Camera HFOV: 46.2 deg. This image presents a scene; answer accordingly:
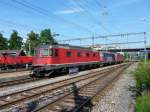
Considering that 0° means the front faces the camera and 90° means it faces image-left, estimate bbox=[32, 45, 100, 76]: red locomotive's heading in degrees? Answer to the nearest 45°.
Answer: approximately 45°

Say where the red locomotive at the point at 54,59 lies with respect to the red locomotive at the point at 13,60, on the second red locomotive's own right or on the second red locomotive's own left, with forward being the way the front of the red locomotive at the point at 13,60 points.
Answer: on the second red locomotive's own right

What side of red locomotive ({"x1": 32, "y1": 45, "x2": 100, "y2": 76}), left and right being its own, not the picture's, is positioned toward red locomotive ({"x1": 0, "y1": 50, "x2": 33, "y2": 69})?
right

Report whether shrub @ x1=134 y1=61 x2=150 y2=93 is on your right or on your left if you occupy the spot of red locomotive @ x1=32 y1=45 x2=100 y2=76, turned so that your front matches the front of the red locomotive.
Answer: on your left
